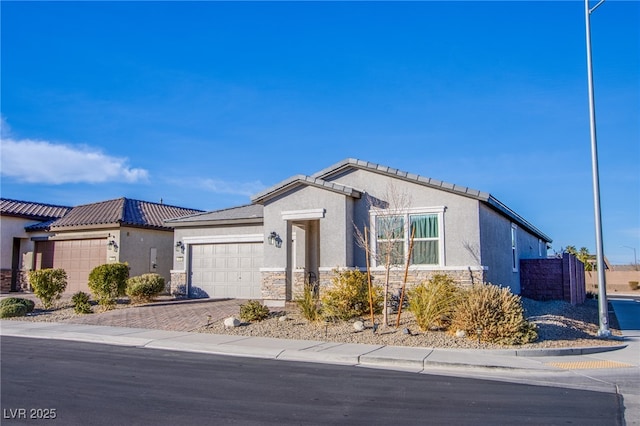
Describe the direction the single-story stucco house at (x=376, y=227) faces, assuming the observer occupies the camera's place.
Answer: facing the viewer

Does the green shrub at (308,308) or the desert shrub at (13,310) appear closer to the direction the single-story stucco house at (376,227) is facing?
the green shrub

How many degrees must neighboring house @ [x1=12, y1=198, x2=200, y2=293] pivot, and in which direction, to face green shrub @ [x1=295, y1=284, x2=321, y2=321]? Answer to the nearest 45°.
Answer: approximately 45° to its left

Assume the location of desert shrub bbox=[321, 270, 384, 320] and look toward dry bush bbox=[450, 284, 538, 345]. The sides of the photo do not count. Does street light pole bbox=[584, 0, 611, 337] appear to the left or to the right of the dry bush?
left

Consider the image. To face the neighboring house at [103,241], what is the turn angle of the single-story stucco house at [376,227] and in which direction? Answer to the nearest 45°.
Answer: approximately 135° to its right

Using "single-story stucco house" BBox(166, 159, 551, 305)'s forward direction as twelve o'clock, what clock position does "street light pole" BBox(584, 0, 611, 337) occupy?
The street light pole is roughly at 10 o'clock from the single-story stucco house.

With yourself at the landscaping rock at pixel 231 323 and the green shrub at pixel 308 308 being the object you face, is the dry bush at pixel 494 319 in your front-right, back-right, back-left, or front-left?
front-right

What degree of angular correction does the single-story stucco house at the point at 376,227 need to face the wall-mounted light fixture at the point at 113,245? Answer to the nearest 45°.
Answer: approximately 135° to its right

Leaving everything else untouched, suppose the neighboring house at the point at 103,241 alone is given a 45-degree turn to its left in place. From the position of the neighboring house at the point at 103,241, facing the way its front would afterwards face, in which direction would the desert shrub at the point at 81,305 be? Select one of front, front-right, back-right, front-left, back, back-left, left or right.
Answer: front

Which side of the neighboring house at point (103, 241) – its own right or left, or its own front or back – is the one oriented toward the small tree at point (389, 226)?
left

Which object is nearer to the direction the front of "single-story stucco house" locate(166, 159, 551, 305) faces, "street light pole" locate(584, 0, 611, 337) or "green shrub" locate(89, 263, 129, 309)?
the street light pole

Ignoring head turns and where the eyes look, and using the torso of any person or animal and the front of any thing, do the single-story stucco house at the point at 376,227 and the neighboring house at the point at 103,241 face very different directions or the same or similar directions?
same or similar directions

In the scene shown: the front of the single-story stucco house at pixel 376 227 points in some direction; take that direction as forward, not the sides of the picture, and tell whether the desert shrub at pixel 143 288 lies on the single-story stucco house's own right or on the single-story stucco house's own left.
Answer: on the single-story stucco house's own right

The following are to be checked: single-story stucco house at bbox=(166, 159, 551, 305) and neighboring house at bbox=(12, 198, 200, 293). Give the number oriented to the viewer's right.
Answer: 0

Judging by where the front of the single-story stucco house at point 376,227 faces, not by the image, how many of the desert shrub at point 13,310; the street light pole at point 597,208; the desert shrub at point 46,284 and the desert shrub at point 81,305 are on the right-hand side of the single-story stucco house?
3
